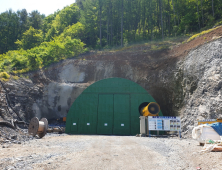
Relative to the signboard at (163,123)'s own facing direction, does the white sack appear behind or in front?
in front

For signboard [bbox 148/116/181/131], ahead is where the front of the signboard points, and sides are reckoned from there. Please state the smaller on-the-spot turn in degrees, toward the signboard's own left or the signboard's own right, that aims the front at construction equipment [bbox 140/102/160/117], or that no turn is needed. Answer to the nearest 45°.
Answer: approximately 135° to the signboard's own right

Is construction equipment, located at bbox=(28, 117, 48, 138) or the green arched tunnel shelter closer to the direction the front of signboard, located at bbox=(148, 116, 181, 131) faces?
the construction equipment

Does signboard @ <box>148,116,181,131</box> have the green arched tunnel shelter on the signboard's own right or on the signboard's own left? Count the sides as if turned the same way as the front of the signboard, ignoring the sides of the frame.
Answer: on the signboard's own right

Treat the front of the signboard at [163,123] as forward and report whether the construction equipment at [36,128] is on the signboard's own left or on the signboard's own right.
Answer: on the signboard's own right

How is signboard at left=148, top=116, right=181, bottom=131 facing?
toward the camera

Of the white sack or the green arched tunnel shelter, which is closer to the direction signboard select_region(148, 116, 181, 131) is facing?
the white sack

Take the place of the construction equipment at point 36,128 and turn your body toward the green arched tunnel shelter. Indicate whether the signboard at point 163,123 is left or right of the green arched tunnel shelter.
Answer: right
